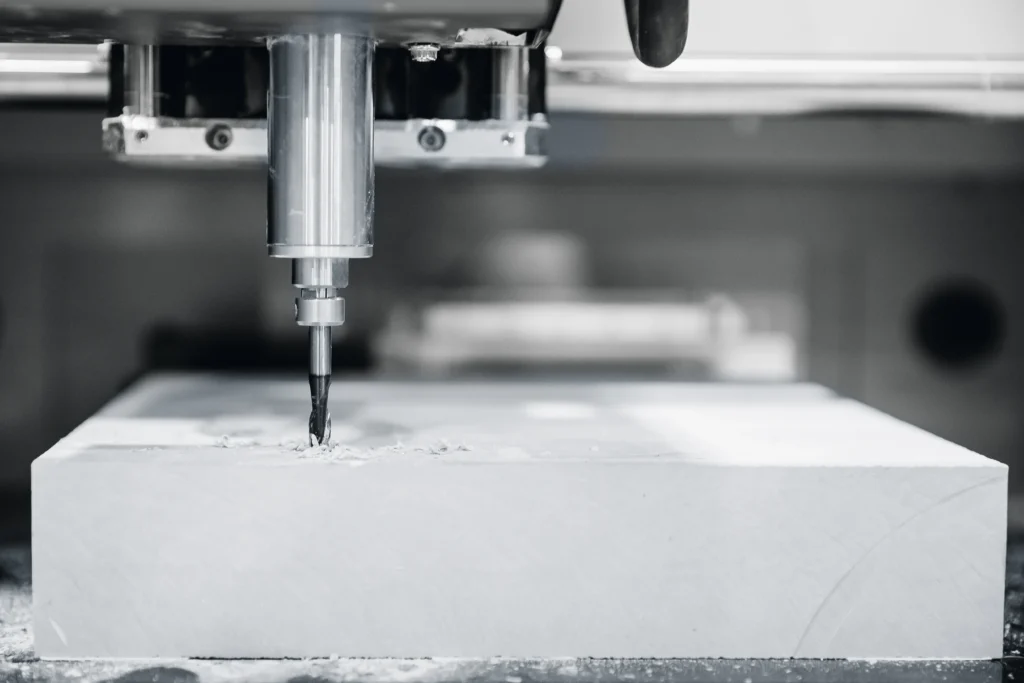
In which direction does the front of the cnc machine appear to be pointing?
toward the camera
